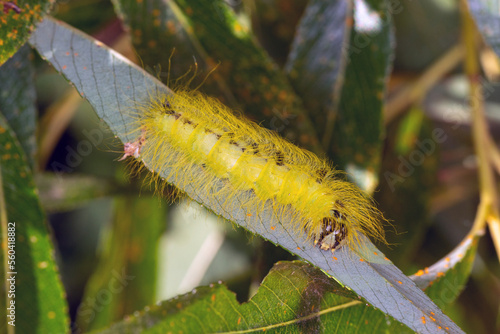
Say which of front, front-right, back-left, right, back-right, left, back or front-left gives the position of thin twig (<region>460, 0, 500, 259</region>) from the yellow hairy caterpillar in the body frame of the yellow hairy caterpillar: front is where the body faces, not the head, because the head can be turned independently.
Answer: left

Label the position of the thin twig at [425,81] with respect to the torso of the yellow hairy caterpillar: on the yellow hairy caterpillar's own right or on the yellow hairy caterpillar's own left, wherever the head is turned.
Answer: on the yellow hairy caterpillar's own left

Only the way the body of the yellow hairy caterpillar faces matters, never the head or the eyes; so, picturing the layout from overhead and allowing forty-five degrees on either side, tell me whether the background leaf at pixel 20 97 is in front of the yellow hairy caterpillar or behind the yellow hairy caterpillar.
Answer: behind

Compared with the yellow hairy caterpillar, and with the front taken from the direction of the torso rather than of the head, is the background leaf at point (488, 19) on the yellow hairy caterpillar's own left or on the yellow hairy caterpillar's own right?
on the yellow hairy caterpillar's own left

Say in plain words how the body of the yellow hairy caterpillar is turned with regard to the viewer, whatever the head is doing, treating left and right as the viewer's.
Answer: facing the viewer and to the right of the viewer
